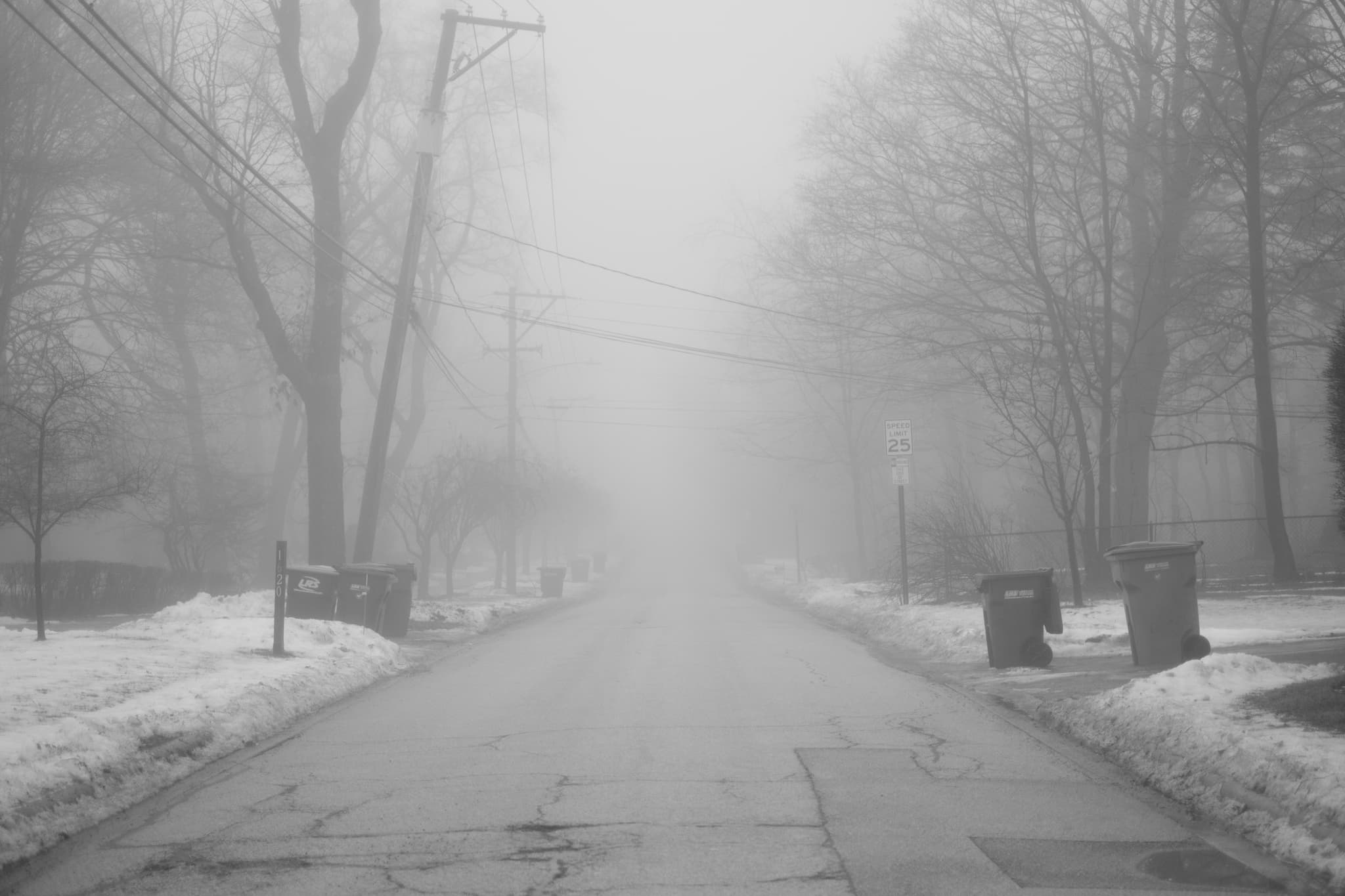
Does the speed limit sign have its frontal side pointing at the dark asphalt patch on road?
yes

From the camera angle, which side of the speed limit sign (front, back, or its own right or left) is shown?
front

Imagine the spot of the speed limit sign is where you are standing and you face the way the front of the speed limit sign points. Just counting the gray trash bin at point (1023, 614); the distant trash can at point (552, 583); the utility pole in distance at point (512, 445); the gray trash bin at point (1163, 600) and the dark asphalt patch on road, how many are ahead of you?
3

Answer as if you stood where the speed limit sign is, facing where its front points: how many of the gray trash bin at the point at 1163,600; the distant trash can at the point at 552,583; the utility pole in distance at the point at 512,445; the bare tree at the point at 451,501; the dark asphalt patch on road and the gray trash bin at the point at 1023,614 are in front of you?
3

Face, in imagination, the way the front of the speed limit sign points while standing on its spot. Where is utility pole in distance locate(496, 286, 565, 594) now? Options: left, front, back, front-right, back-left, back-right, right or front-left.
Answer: back-right

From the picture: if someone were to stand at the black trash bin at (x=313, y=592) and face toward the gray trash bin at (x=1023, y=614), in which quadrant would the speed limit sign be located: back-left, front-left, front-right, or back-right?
front-left

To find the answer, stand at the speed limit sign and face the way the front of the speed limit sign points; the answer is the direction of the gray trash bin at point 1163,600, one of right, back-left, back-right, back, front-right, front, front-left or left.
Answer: front

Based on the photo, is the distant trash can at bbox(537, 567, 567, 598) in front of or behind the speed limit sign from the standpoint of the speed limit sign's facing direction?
behind

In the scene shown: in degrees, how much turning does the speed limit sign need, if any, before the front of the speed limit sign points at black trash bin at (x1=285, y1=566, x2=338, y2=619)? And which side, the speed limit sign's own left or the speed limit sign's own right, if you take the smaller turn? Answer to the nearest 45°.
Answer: approximately 45° to the speed limit sign's own right

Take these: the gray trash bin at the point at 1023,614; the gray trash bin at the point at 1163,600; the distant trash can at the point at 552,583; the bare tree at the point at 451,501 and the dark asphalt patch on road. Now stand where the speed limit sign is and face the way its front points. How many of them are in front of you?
3

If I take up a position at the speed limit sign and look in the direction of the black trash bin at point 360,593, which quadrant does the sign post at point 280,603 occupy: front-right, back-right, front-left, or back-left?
front-left

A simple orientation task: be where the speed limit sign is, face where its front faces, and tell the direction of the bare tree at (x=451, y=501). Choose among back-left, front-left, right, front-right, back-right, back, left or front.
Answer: back-right

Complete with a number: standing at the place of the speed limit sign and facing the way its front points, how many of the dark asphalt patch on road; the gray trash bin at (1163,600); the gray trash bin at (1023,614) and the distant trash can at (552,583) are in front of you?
3

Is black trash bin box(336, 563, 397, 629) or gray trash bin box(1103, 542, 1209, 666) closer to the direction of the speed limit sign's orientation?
the gray trash bin

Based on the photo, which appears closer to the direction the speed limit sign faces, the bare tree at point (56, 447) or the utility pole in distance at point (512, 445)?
the bare tree

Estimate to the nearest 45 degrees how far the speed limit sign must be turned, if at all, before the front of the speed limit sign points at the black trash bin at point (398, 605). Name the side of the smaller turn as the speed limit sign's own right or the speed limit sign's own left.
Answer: approximately 45° to the speed limit sign's own right

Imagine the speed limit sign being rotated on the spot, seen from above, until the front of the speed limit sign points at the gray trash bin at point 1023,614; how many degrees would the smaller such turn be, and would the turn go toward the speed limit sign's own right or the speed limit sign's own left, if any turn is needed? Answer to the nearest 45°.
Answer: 0° — it already faces it

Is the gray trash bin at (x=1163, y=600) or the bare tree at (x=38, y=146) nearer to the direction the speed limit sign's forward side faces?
the gray trash bin

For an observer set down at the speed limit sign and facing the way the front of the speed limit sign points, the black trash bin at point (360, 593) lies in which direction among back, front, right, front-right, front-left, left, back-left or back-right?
front-right

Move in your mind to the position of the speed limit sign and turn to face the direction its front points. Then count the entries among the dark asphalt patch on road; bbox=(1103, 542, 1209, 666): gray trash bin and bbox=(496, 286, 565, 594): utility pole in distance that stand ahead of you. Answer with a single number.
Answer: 2
